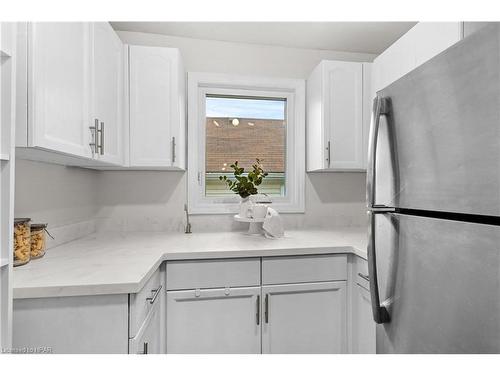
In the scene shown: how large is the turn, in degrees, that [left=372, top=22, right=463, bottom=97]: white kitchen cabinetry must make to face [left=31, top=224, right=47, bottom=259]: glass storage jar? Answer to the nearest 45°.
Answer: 0° — it already faces it

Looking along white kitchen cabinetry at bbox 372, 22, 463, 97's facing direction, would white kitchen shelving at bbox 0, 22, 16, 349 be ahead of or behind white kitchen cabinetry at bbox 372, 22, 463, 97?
ahead

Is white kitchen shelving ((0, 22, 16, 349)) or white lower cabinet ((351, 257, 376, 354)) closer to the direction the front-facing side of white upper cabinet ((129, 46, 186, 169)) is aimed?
the white kitchen shelving

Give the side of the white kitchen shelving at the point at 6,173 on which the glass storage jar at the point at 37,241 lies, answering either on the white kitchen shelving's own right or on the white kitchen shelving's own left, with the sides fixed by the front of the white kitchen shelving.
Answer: on the white kitchen shelving's own left

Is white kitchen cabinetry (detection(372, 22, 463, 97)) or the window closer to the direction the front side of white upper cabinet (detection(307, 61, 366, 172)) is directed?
the white kitchen cabinetry

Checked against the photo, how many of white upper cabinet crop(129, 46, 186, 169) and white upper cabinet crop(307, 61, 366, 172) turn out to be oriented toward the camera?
2

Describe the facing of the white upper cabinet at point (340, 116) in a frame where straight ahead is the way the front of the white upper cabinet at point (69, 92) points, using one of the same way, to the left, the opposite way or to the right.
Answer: to the right

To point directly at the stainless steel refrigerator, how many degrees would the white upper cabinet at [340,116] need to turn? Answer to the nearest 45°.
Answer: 0° — it already faces it

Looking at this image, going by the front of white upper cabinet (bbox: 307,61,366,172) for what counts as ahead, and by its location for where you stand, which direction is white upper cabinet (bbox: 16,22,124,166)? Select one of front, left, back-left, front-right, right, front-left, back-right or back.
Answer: front-right

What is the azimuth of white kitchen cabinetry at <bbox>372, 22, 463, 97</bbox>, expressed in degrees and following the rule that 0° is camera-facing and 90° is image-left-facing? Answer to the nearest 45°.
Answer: approximately 45°

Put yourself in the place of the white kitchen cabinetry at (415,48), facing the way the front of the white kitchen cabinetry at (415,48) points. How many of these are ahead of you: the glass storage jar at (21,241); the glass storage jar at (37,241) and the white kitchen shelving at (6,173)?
3

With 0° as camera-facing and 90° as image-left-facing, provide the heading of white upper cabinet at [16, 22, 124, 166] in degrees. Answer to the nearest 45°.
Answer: approximately 315°
